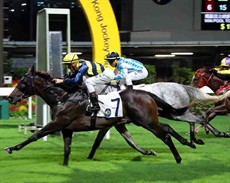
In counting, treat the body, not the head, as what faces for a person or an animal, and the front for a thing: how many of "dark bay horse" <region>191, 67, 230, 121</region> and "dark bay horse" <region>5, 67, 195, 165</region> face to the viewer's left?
2

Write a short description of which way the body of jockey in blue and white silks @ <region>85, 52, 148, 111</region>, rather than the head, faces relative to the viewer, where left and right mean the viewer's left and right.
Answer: facing to the left of the viewer

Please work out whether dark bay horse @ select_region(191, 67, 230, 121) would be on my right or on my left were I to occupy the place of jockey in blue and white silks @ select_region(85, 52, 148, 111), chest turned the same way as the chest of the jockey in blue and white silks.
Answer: on my right

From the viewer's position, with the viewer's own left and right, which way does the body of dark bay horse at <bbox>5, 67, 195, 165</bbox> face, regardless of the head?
facing to the left of the viewer

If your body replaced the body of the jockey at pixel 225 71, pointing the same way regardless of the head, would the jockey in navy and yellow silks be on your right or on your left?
on your left

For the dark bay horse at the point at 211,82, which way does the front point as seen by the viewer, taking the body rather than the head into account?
to the viewer's left

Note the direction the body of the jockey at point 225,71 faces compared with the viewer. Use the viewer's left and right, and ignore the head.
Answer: facing to the left of the viewer
